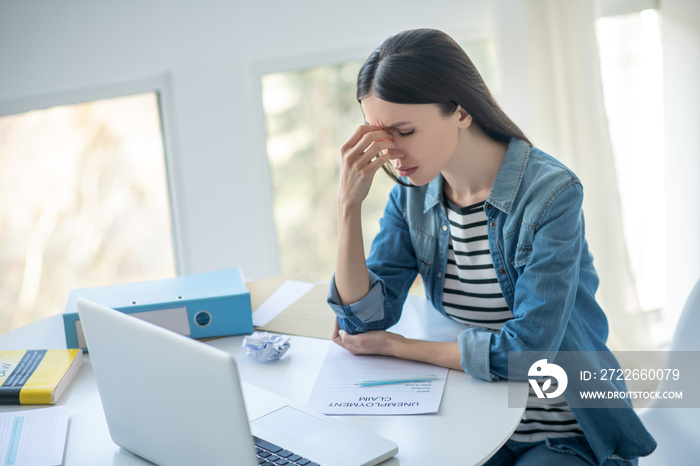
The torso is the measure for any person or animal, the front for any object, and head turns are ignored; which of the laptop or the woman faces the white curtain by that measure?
the laptop

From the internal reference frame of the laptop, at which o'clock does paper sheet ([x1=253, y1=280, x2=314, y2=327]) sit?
The paper sheet is roughly at 11 o'clock from the laptop.

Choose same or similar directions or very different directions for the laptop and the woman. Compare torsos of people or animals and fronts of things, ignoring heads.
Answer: very different directions

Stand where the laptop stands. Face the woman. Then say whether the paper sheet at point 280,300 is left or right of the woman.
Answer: left

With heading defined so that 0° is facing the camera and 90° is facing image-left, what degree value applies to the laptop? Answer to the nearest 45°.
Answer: approximately 225°

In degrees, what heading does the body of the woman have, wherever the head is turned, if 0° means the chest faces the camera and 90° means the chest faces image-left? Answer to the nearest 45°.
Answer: approximately 45°

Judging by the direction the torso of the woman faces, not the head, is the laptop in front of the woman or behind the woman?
in front
